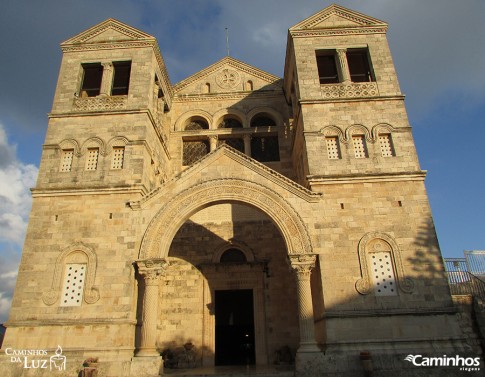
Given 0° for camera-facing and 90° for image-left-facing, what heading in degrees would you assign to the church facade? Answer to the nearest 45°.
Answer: approximately 0°
